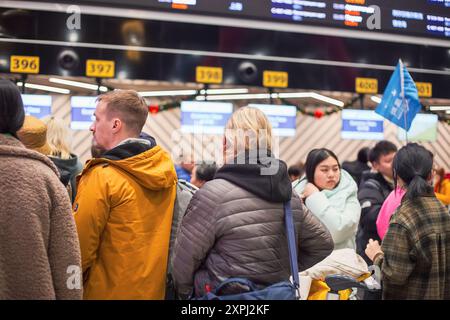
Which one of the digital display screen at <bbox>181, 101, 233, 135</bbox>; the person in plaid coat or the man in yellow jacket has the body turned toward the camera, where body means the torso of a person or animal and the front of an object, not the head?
the digital display screen

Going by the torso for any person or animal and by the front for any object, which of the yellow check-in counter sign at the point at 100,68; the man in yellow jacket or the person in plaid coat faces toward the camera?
the yellow check-in counter sign

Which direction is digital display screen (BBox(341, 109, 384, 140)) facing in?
toward the camera

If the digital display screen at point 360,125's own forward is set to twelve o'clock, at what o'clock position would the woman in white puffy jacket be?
The woman in white puffy jacket is roughly at 12 o'clock from the digital display screen.

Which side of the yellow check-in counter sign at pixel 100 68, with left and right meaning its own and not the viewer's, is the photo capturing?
front

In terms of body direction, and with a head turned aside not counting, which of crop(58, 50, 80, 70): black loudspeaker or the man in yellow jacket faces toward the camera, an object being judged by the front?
the black loudspeaker

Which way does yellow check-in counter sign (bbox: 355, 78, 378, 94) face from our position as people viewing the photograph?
facing the viewer

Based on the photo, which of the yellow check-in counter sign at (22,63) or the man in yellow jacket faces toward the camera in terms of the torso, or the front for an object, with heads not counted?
the yellow check-in counter sign

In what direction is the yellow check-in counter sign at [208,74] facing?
toward the camera

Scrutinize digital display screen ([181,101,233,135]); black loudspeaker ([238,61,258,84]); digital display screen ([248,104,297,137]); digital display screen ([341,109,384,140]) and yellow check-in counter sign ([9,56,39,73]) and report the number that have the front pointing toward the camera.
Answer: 5

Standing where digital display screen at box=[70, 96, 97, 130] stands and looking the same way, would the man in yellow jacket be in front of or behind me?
in front

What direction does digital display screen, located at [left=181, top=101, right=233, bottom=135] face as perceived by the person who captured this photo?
facing the viewer

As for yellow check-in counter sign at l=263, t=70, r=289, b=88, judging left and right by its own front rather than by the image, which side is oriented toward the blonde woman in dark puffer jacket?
front

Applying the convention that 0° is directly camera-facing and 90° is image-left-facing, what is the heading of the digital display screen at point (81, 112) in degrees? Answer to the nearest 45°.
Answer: approximately 0°
